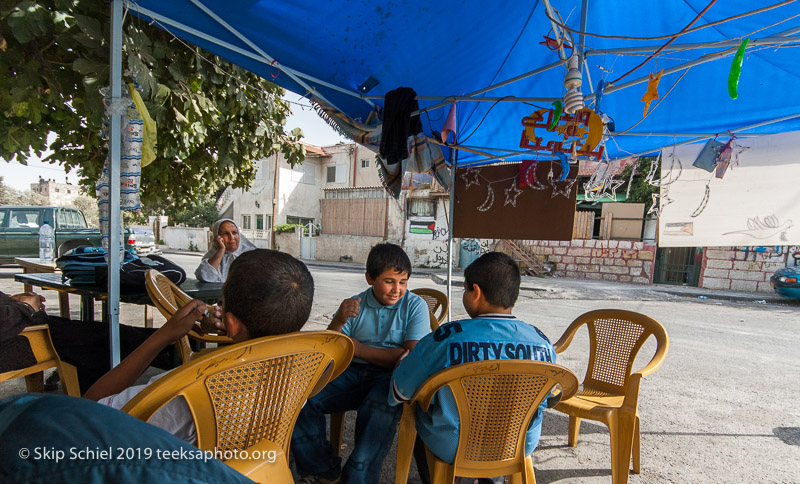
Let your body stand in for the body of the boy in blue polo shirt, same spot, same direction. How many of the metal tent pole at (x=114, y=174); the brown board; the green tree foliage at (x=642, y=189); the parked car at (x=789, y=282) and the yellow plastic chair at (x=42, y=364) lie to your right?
2

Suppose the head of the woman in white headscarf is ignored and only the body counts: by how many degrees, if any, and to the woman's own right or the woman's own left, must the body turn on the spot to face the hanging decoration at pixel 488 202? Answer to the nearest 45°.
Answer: approximately 45° to the woman's own left

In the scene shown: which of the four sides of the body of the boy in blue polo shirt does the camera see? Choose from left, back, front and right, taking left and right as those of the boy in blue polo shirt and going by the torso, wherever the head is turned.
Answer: front

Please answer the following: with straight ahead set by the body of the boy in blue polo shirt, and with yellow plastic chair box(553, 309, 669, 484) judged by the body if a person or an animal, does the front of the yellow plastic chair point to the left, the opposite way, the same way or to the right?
to the right

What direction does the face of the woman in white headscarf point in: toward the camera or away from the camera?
toward the camera

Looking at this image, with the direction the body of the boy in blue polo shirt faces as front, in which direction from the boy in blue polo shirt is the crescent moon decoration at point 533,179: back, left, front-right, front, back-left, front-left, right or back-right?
back-left

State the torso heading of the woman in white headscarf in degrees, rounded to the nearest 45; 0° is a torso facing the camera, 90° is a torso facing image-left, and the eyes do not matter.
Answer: approximately 315°

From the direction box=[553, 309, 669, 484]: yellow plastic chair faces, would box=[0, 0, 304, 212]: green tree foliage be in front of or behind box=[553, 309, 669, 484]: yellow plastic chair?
in front

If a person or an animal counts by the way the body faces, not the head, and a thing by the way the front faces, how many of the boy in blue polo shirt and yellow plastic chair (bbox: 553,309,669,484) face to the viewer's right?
0

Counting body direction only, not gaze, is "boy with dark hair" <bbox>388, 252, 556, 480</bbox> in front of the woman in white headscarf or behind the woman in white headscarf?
in front

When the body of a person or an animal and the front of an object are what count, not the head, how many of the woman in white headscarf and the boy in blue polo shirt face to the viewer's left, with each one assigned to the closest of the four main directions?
0

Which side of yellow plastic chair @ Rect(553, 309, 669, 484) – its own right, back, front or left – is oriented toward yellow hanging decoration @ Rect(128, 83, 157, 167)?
front
